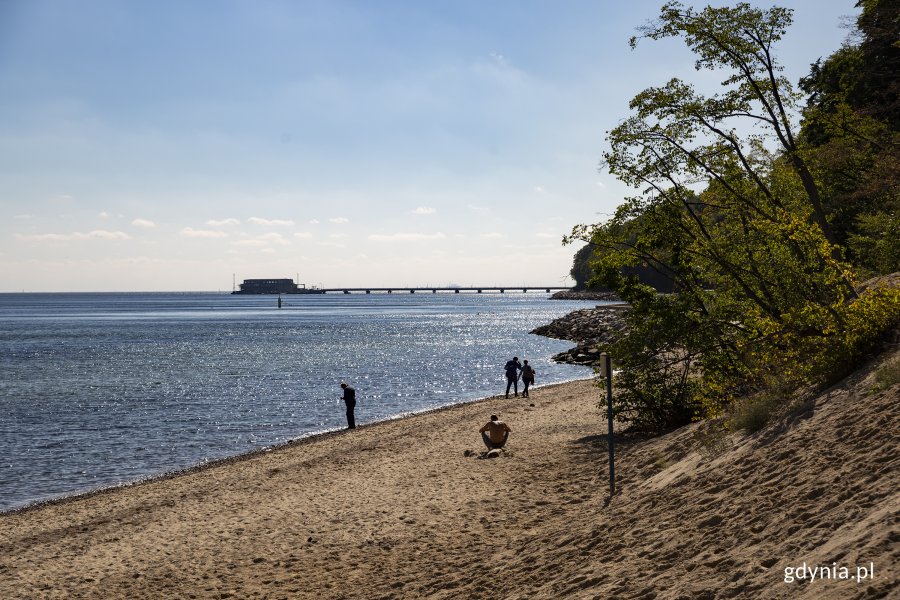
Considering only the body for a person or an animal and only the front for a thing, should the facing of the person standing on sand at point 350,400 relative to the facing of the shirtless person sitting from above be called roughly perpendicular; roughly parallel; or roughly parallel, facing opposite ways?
roughly perpendicular

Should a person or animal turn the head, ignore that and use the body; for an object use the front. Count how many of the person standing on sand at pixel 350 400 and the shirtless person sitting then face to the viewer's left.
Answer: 1

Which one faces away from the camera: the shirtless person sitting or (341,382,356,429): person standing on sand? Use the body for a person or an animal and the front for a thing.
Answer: the shirtless person sitting

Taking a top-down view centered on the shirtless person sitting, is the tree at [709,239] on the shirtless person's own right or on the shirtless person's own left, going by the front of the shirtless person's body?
on the shirtless person's own right

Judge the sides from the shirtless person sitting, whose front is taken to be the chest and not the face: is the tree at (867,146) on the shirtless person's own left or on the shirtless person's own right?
on the shirtless person's own right

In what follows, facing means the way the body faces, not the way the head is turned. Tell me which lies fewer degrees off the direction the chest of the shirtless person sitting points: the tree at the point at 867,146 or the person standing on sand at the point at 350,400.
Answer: the person standing on sand

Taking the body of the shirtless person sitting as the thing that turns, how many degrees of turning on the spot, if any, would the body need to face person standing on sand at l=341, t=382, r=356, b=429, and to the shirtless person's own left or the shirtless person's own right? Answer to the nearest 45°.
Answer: approximately 45° to the shirtless person's own left

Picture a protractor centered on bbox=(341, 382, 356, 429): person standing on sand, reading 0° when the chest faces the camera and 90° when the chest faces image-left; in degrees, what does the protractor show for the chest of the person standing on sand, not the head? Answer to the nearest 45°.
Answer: approximately 90°

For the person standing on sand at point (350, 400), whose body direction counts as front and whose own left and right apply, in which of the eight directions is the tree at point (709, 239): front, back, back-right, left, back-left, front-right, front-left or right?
back-left

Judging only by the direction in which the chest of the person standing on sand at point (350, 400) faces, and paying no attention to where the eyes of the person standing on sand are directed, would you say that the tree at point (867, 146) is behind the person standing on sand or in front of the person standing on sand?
behind
